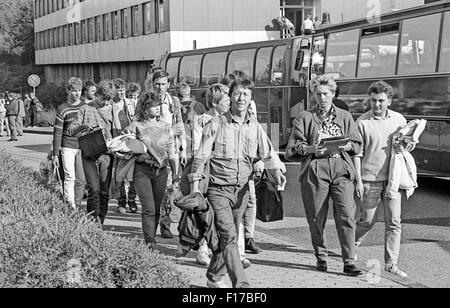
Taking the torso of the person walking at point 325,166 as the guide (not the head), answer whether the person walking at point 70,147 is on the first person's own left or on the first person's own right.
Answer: on the first person's own right

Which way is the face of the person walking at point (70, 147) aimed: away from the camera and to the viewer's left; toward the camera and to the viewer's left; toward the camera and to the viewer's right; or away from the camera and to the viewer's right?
toward the camera and to the viewer's right

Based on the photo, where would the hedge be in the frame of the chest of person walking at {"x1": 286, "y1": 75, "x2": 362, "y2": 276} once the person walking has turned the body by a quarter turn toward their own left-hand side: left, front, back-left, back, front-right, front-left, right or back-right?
back-right

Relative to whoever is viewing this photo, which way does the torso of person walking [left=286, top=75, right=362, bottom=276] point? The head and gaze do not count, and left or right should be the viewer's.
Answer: facing the viewer

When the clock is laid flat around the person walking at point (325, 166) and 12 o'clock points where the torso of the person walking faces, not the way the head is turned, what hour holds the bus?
The bus is roughly at 6 o'clock from the person walking.

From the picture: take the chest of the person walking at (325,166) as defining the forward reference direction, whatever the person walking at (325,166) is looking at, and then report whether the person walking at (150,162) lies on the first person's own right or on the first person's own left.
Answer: on the first person's own right

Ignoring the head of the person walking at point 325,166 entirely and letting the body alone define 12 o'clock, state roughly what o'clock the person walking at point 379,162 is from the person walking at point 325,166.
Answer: the person walking at point 379,162 is roughly at 8 o'clock from the person walking at point 325,166.

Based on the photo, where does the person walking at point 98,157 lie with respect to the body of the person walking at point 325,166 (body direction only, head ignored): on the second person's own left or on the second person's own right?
on the second person's own right
